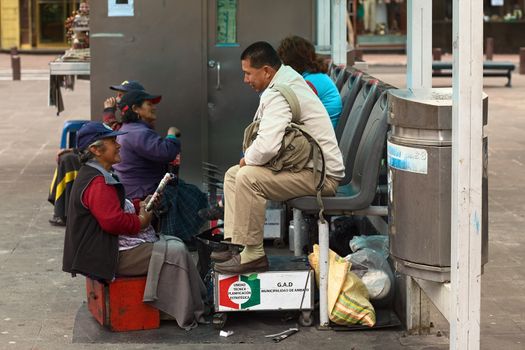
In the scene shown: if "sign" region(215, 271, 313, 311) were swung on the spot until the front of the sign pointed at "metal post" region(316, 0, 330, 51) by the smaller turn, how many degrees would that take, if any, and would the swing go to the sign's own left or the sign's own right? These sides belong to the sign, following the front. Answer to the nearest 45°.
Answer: approximately 180°

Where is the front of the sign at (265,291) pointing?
toward the camera

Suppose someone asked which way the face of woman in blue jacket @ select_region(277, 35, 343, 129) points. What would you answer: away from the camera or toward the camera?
away from the camera

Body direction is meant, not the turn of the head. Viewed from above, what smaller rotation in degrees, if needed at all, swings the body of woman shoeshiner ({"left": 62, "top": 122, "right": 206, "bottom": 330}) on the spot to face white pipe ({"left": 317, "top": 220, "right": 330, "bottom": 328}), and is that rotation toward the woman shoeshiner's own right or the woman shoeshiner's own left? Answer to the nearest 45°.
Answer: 0° — they already face it

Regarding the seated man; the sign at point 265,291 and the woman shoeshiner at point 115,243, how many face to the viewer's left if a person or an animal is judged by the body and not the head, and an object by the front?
1

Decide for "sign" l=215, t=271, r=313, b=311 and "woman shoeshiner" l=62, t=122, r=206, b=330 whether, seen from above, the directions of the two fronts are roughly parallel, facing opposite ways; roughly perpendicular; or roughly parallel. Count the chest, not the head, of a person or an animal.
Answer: roughly perpendicular

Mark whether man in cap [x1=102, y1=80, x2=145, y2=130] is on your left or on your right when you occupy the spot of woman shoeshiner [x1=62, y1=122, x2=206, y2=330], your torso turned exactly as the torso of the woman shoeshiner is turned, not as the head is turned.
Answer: on your left

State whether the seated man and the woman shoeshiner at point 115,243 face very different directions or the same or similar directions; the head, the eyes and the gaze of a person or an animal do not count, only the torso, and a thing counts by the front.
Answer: very different directions

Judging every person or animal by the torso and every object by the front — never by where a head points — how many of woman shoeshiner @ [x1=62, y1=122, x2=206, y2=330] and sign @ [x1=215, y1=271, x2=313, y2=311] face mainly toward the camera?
1

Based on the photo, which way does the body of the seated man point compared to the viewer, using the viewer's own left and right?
facing to the left of the viewer

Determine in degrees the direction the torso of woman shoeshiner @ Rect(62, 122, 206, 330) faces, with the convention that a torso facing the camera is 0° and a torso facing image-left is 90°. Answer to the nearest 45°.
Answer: approximately 270°

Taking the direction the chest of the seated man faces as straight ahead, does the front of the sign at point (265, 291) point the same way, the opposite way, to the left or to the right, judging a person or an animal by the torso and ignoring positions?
to the left
